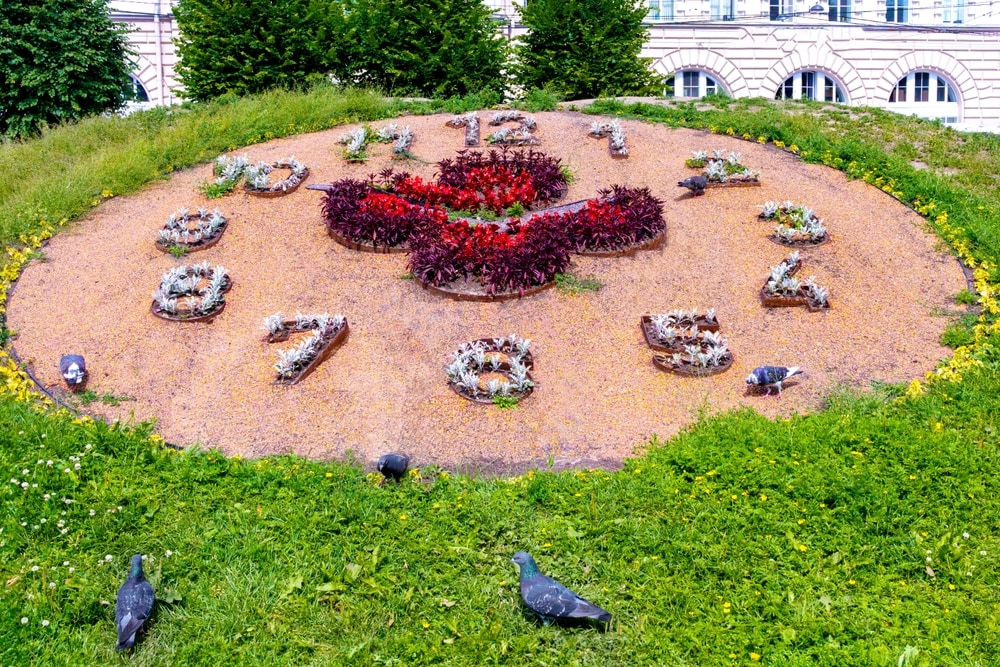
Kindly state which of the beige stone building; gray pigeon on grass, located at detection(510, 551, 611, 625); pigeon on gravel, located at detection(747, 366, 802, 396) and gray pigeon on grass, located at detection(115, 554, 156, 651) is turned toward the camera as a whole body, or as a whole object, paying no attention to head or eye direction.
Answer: the beige stone building

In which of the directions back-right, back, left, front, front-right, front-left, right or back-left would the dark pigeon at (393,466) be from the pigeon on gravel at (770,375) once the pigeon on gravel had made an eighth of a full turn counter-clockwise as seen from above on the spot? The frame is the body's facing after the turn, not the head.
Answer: front

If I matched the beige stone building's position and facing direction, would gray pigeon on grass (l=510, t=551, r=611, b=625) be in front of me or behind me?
in front

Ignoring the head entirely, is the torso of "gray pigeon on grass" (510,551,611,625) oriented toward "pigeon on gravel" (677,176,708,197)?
no

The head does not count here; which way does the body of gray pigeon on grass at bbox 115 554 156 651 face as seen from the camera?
away from the camera

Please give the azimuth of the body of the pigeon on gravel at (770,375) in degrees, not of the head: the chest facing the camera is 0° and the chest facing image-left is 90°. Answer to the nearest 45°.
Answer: approximately 90°

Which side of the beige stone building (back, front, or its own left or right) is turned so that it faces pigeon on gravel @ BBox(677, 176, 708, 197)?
front

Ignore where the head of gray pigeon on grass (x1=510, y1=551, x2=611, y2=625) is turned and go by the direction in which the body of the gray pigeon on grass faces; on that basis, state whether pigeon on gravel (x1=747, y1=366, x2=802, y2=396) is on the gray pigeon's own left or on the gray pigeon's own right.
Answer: on the gray pigeon's own right

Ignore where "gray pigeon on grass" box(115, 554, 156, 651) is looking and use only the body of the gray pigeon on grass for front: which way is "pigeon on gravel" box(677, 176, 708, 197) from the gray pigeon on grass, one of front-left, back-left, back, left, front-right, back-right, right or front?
front-right

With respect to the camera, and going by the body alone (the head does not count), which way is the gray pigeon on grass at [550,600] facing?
to the viewer's left

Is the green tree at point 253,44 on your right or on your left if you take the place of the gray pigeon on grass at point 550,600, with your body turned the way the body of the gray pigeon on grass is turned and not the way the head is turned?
on your right

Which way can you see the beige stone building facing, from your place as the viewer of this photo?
facing the viewer

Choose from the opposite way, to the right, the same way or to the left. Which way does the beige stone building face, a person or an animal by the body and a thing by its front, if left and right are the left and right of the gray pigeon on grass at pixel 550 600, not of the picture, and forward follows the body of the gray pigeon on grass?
to the left

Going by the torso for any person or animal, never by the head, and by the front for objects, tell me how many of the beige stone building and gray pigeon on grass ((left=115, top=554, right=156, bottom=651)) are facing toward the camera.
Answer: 1
